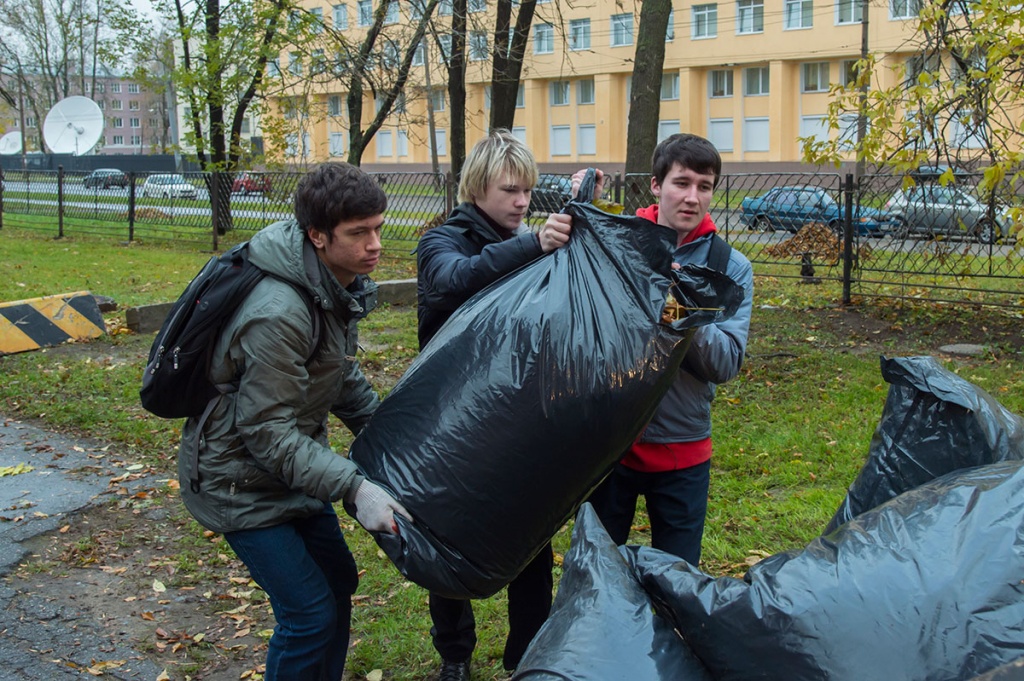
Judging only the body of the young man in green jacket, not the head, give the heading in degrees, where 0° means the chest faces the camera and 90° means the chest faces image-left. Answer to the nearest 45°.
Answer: approximately 315°

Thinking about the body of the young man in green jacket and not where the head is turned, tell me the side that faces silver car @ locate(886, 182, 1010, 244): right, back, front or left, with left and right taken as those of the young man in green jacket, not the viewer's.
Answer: left

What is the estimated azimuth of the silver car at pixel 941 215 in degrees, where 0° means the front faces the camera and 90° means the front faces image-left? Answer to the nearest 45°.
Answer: approximately 270°

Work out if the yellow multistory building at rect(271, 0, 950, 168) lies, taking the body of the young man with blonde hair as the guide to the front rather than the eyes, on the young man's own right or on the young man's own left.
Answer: on the young man's own left

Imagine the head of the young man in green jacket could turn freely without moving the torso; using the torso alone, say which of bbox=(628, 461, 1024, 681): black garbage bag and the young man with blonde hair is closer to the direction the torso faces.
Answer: the black garbage bag

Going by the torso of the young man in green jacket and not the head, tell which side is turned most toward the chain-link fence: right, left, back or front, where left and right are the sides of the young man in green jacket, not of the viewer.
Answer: left

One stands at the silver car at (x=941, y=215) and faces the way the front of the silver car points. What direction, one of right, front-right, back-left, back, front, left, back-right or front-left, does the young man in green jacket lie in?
right
